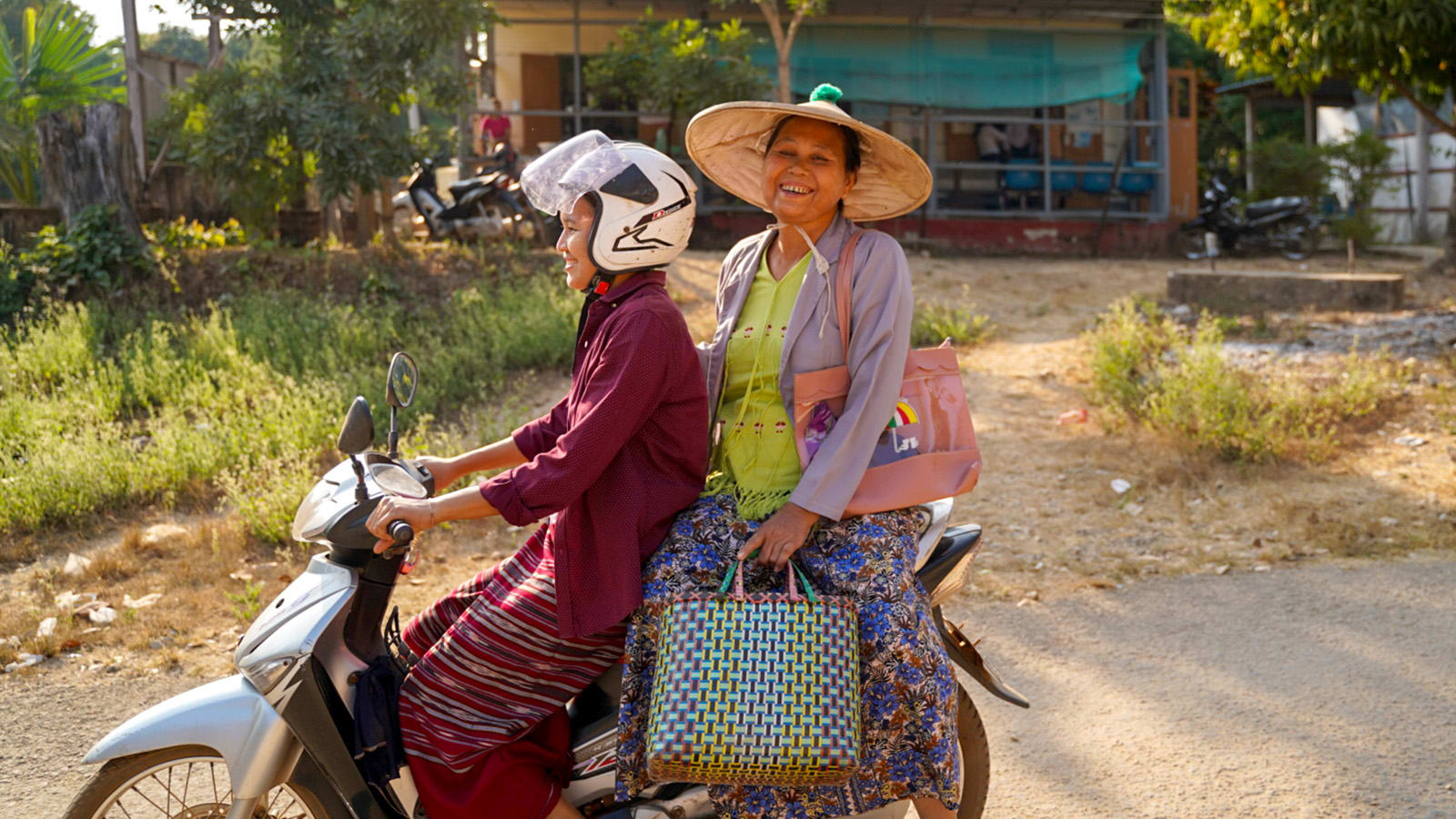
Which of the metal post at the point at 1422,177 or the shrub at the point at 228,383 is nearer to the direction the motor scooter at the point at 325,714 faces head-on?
the shrub

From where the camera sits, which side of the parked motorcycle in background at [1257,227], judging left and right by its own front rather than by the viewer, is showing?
left

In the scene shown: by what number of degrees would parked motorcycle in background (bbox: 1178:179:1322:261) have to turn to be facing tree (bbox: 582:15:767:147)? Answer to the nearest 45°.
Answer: approximately 45° to its left

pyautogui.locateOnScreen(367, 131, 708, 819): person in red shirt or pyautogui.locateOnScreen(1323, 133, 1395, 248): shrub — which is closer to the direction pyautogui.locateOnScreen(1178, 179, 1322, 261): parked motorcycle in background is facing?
the person in red shirt

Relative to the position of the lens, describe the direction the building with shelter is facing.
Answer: facing the viewer

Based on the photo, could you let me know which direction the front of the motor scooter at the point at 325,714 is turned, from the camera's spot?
facing to the left of the viewer

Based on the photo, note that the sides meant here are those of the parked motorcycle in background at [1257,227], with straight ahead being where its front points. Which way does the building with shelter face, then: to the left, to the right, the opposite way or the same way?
to the left

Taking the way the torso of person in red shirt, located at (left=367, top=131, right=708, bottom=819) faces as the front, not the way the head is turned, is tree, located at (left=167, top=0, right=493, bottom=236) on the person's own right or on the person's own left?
on the person's own right
